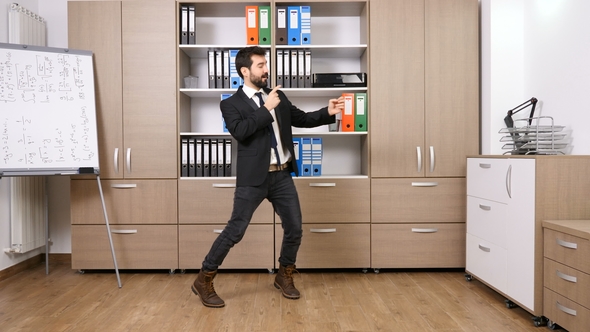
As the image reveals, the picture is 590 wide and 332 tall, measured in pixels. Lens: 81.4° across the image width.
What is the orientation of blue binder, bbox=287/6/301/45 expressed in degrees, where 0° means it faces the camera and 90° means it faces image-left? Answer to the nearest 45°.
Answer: approximately 0°

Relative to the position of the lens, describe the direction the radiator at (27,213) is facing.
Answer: facing the viewer and to the right of the viewer

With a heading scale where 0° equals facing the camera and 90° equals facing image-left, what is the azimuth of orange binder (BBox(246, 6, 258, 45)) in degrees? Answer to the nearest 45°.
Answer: approximately 0°

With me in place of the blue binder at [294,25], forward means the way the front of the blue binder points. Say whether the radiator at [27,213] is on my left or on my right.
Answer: on my right

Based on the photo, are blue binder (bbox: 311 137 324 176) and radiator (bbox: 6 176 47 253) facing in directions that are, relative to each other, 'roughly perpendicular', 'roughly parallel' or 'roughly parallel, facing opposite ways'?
roughly perpendicular
